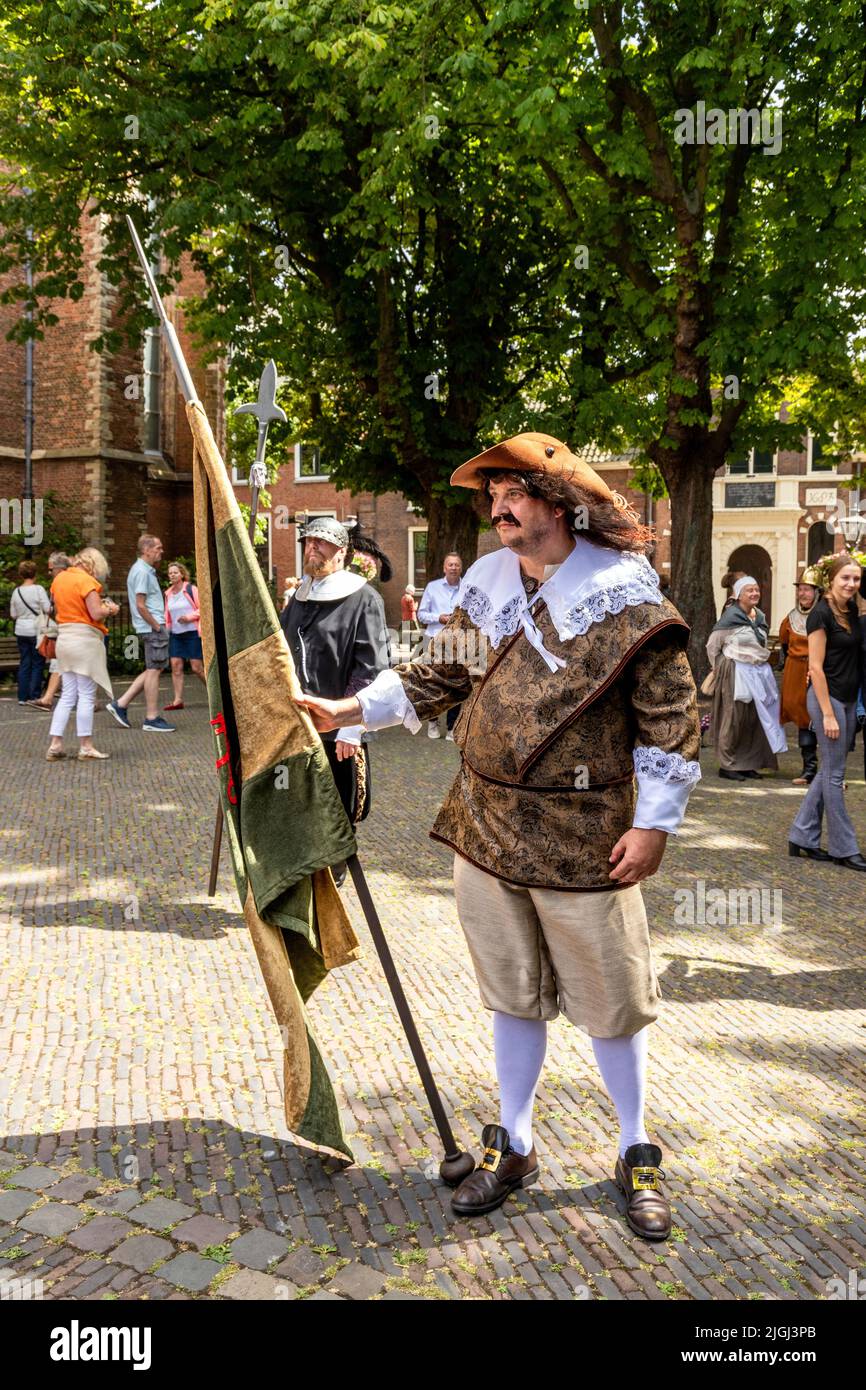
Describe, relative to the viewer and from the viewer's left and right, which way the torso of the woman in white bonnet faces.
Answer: facing the viewer and to the right of the viewer

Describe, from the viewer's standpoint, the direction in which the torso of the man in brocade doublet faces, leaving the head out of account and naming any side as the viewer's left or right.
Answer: facing the viewer and to the left of the viewer

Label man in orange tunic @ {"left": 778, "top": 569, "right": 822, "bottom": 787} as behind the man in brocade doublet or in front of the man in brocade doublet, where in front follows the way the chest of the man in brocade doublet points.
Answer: behind

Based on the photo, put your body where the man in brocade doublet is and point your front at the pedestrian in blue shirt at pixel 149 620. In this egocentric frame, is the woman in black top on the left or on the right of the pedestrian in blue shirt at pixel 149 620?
right

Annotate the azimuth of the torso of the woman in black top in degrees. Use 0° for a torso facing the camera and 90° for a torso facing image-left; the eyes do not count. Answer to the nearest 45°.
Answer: approximately 315°

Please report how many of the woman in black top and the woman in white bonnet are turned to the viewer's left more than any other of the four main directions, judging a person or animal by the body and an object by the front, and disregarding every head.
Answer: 0

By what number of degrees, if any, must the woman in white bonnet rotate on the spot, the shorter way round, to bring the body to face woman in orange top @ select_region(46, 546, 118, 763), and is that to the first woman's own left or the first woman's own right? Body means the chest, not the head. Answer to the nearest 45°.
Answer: approximately 135° to the first woman's own right

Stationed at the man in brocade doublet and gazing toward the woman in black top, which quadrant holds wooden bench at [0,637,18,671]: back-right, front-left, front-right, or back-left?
front-left

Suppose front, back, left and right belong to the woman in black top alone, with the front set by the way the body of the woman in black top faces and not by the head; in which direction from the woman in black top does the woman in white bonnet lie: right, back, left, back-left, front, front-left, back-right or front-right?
back-left

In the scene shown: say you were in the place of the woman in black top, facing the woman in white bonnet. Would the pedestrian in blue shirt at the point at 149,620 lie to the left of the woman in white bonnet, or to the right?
left

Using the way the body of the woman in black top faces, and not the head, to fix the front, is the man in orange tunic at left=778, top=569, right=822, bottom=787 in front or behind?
behind

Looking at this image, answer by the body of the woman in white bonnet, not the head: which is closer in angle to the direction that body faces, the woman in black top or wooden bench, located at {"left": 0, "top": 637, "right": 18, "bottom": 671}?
the woman in black top

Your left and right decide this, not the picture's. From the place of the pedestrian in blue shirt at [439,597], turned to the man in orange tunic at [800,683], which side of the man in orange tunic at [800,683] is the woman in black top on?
right

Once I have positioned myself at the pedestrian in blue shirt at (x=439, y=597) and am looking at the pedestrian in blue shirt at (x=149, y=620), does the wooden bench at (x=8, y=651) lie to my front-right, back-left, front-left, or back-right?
front-right

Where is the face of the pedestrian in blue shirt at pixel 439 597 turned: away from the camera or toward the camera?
toward the camera

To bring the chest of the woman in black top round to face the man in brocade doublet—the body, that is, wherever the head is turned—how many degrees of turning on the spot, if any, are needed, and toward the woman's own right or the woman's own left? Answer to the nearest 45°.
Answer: approximately 45° to the woman's own right
